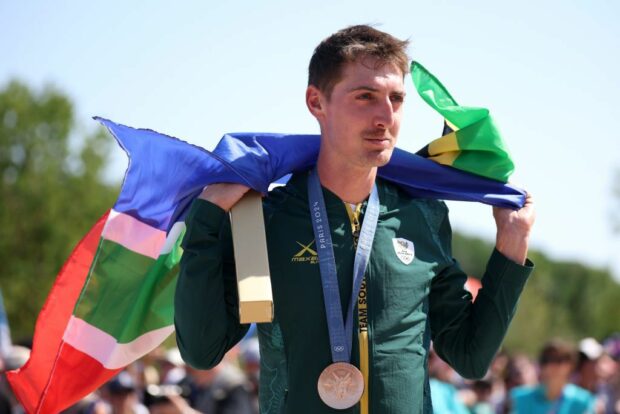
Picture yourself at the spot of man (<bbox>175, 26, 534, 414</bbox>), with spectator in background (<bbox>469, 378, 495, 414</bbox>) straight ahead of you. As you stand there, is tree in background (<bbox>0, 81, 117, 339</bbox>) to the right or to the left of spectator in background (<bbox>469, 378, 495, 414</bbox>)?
left

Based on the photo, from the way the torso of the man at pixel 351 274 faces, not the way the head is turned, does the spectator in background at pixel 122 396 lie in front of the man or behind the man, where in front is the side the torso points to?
behind

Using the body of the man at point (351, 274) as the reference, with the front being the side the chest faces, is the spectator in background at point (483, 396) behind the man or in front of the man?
behind

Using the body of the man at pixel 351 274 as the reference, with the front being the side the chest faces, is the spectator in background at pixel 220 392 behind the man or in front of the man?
behind

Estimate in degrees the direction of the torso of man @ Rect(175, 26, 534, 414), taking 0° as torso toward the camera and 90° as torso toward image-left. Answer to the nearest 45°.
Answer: approximately 0°

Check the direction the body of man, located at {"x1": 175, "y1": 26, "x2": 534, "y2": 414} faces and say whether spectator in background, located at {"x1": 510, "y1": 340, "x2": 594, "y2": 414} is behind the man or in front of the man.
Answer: behind

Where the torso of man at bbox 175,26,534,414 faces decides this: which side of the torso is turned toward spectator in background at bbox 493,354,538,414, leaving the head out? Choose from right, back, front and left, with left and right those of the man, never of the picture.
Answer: back

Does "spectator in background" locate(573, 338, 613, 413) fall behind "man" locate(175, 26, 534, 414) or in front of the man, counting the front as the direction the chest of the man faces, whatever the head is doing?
behind

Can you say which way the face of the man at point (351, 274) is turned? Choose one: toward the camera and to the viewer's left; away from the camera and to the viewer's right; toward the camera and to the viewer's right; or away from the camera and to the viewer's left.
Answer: toward the camera and to the viewer's right
